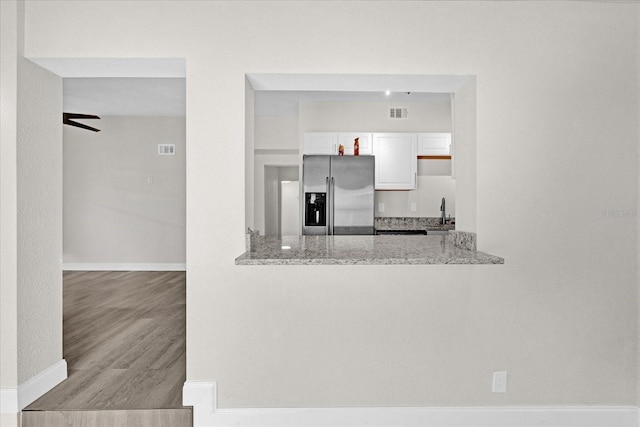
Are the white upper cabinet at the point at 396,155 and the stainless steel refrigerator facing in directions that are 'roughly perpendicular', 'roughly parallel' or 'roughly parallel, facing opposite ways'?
roughly parallel

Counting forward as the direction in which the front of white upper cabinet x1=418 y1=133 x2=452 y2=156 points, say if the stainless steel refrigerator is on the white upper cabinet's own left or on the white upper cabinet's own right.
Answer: on the white upper cabinet's own right

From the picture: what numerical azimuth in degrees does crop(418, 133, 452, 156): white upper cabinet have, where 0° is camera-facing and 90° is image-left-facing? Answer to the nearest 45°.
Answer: approximately 0°

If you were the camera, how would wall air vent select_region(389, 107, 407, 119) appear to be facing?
facing the viewer

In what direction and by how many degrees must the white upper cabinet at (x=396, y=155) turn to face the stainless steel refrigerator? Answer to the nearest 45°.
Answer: approximately 45° to its right

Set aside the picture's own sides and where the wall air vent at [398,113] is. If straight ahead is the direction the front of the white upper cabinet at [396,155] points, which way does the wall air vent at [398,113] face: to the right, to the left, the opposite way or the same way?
the same way

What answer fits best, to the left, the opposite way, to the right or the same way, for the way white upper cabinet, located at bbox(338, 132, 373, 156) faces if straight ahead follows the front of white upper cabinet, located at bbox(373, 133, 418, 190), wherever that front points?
the same way

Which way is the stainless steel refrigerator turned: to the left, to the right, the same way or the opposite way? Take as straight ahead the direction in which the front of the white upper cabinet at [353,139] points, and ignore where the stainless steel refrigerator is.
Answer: the same way

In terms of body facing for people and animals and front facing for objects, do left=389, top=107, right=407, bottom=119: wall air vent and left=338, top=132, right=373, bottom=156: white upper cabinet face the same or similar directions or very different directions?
same or similar directions

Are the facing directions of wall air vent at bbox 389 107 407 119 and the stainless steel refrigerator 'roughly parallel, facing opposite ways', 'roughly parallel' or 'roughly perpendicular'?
roughly parallel

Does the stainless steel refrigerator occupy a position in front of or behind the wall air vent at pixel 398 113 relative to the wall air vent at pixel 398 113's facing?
in front

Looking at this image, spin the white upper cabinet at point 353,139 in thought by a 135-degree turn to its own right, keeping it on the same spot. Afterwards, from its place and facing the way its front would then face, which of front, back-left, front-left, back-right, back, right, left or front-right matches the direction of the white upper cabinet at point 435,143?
back-right

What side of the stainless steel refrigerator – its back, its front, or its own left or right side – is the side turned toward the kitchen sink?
left

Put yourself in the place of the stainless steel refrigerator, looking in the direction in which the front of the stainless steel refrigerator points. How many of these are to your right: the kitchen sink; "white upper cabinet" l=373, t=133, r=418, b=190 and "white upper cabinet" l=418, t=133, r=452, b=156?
0
